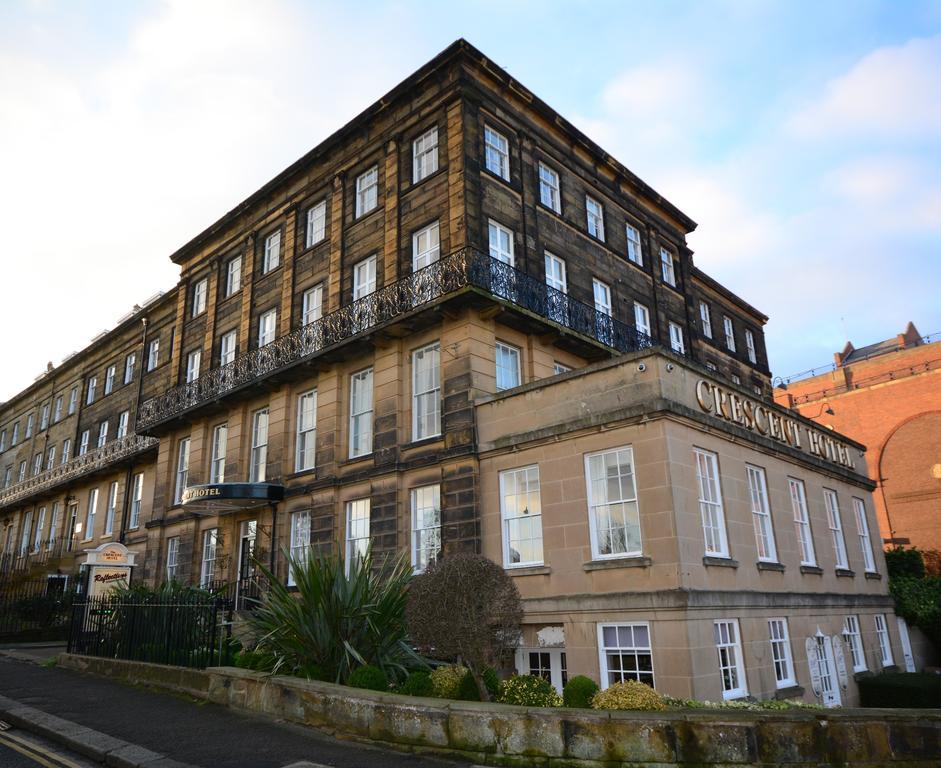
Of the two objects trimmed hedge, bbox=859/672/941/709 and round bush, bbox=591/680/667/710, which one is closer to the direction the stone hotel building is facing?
the round bush

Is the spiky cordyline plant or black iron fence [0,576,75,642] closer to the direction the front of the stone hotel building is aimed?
the spiky cordyline plant

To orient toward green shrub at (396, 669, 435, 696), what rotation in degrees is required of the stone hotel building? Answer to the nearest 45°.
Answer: approximately 45° to its left

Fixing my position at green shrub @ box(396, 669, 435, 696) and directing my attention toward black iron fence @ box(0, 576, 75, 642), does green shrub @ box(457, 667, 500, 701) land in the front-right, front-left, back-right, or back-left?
back-right

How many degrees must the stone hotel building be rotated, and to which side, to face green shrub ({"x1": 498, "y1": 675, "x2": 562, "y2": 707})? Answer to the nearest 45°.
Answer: approximately 45° to its left

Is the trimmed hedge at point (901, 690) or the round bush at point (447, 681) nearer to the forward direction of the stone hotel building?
the round bush

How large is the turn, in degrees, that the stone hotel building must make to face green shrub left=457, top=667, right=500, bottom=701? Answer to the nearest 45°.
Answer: approximately 45° to its left
